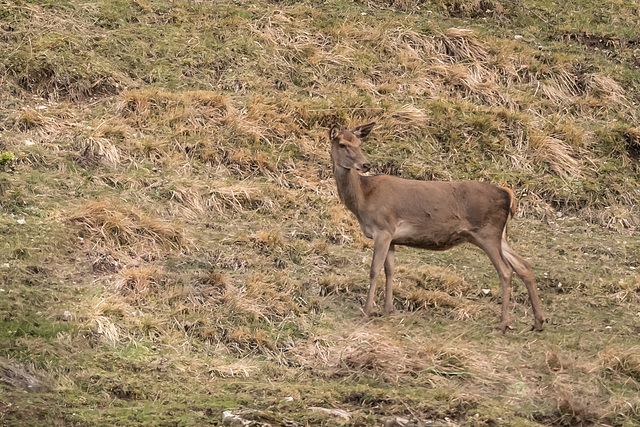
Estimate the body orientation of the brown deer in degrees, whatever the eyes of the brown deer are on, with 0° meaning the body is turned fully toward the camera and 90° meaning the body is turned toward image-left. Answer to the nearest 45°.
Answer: approximately 90°
